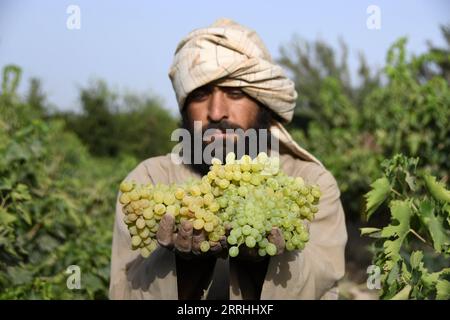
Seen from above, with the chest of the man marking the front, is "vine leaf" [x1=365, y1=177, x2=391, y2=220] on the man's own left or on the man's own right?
on the man's own left

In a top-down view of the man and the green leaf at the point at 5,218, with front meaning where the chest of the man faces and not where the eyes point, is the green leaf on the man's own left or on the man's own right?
on the man's own right

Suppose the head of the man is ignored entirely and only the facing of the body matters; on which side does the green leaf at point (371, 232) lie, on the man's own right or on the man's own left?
on the man's own left

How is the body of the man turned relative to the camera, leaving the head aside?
toward the camera

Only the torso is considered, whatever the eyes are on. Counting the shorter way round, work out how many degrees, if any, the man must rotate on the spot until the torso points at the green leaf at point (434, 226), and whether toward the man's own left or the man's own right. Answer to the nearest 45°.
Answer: approximately 45° to the man's own left

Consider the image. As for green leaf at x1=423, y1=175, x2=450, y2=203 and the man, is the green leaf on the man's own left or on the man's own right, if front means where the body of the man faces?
on the man's own left

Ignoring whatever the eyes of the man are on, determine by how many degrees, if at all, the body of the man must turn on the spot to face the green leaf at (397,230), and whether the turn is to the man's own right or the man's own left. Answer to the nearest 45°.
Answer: approximately 45° to the man's own left

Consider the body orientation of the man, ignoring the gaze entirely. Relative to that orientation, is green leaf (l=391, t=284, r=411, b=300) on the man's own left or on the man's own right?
on the man's own left
